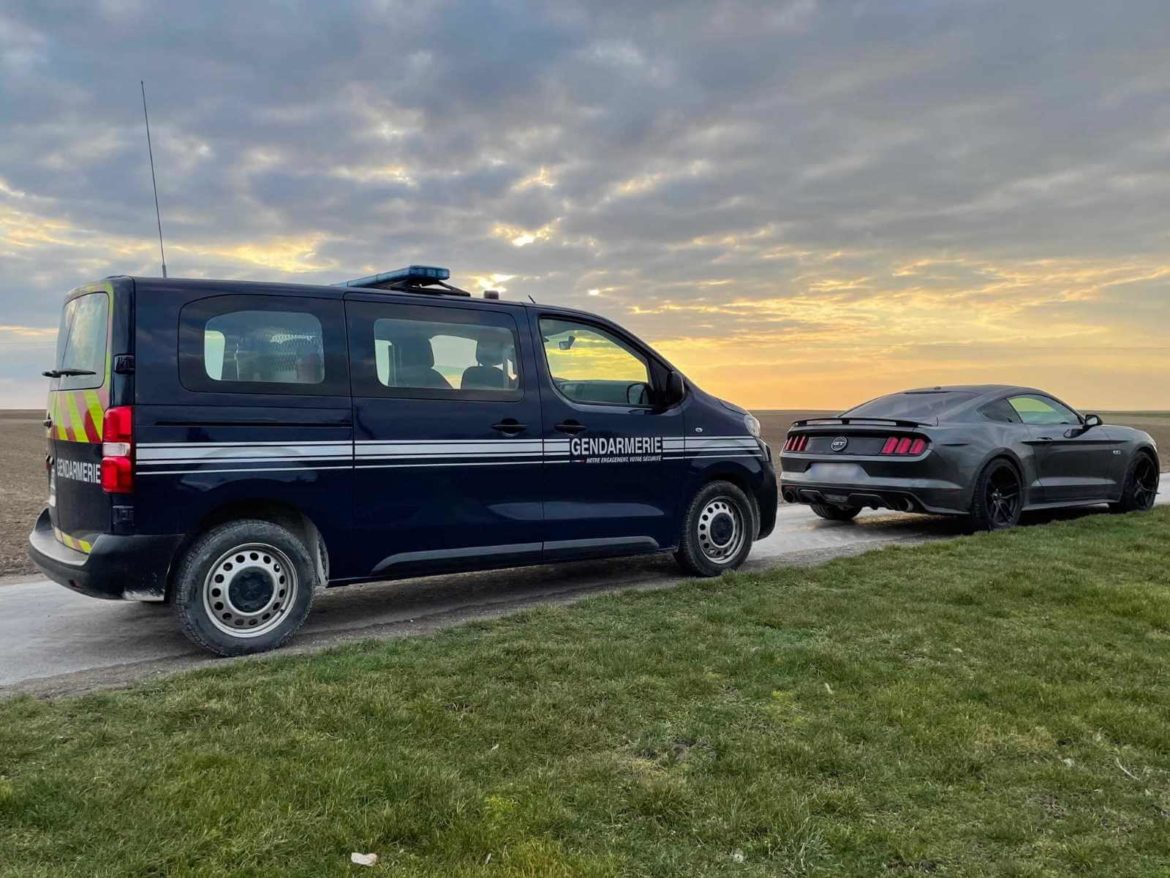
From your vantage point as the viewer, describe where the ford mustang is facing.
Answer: facing away from the viewer and to the right of the viewer

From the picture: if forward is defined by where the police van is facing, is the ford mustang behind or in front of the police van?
in front

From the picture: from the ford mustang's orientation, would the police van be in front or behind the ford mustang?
behind

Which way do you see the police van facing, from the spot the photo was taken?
facing away from the viewer and to the right of the viewer

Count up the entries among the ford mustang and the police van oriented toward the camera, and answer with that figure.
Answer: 0
